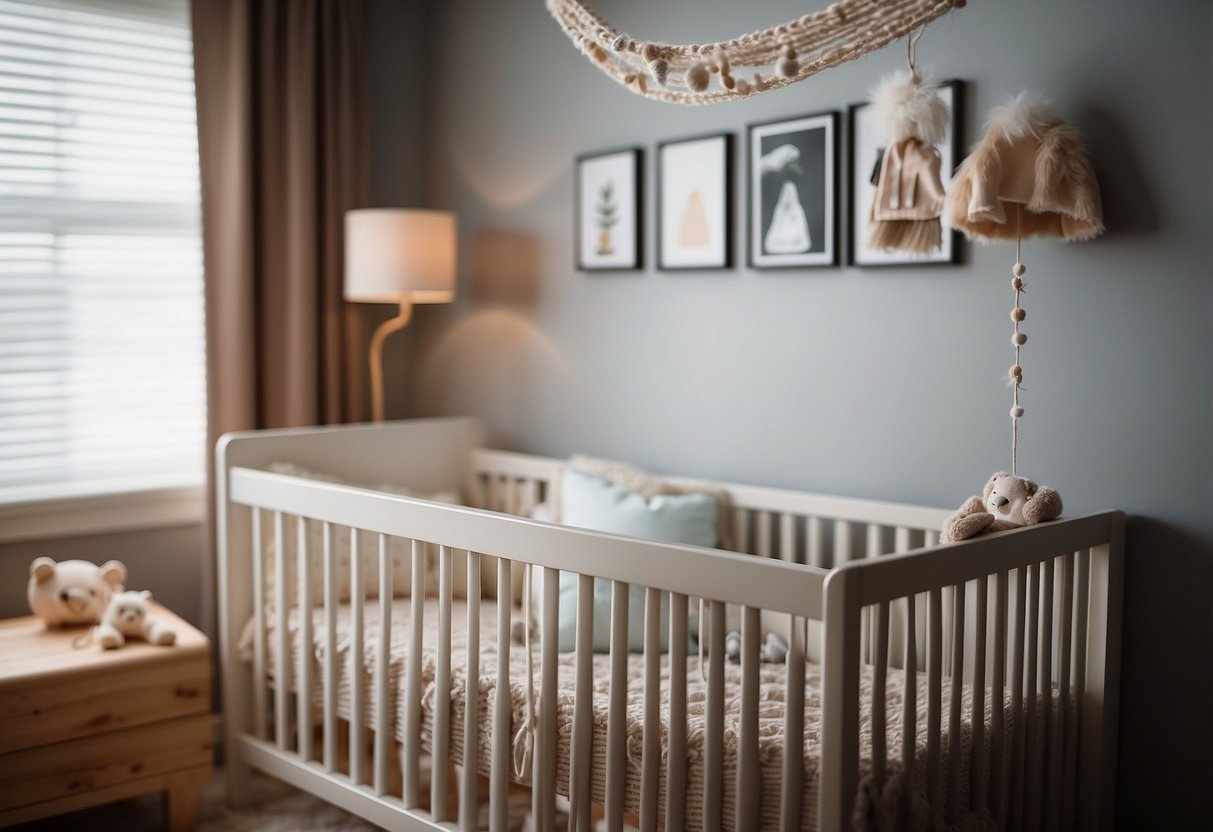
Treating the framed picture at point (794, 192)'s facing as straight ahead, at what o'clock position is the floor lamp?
The floor lamp is roughly at 2 o'clock from the framed picture.

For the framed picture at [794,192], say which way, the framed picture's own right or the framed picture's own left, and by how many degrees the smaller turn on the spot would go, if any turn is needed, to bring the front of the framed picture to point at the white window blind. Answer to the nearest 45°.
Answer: approximately 45° to the framed picture's own right

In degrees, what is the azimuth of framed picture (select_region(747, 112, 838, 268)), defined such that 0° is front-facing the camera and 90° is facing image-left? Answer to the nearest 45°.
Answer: approximately 45°

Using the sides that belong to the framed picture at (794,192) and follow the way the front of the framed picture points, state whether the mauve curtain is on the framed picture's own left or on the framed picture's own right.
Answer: on the framed picture's own right

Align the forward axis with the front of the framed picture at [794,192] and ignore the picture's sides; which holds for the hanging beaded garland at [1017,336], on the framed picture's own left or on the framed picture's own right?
on the framed picture's own left

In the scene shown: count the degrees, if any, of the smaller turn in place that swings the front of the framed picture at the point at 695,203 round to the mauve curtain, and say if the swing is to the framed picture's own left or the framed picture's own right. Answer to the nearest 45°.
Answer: approximately 45° to the framed picture's own right

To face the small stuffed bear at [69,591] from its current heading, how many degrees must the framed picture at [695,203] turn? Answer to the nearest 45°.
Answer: approximately 45° to its right

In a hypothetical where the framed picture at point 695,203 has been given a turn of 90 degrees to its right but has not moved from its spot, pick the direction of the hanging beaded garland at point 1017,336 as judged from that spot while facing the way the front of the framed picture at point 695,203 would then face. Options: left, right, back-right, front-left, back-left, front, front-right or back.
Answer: back

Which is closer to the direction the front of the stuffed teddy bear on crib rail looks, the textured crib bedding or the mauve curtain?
the textured crib bedding
